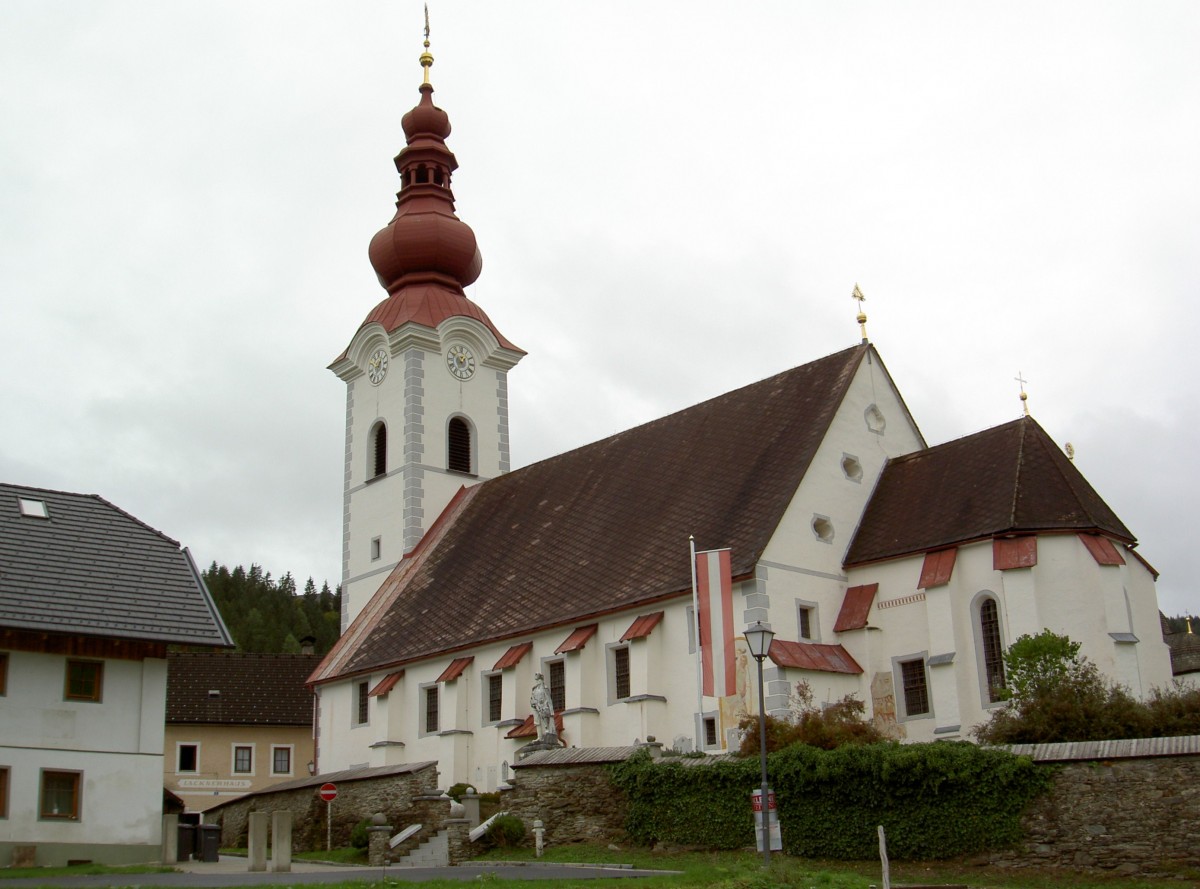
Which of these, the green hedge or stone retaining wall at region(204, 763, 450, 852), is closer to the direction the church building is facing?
the stone retaining wall

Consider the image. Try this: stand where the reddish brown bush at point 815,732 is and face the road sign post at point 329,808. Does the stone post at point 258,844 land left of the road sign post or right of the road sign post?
left

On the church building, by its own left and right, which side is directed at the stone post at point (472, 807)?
left

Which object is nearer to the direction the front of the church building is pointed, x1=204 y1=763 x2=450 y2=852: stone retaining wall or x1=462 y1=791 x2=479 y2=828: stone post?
the stone retaining wall

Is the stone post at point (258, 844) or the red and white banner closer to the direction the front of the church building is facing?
the stone post

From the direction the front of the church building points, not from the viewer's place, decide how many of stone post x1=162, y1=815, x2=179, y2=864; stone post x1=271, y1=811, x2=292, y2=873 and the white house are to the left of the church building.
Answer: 3

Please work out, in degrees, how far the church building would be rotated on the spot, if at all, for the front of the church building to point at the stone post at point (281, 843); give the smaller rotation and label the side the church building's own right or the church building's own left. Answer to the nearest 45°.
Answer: approximately 90° to the church building's own left

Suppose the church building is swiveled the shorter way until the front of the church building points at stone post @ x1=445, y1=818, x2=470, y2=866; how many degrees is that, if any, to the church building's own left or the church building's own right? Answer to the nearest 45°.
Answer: approximately 90° to the church building's own left

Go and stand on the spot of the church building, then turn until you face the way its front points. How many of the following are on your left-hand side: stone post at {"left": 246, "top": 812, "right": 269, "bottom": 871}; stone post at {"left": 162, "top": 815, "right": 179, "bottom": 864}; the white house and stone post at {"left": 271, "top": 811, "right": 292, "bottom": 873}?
4

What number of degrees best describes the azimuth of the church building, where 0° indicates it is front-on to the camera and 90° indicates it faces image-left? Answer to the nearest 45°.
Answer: approximately 135°

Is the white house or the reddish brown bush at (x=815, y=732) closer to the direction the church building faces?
the white house

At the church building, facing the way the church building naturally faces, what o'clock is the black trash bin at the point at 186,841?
The black trash bin is roughly at 10 o'clock from the church building.

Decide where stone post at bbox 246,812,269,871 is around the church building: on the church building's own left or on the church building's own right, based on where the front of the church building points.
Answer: on the church building's own left
